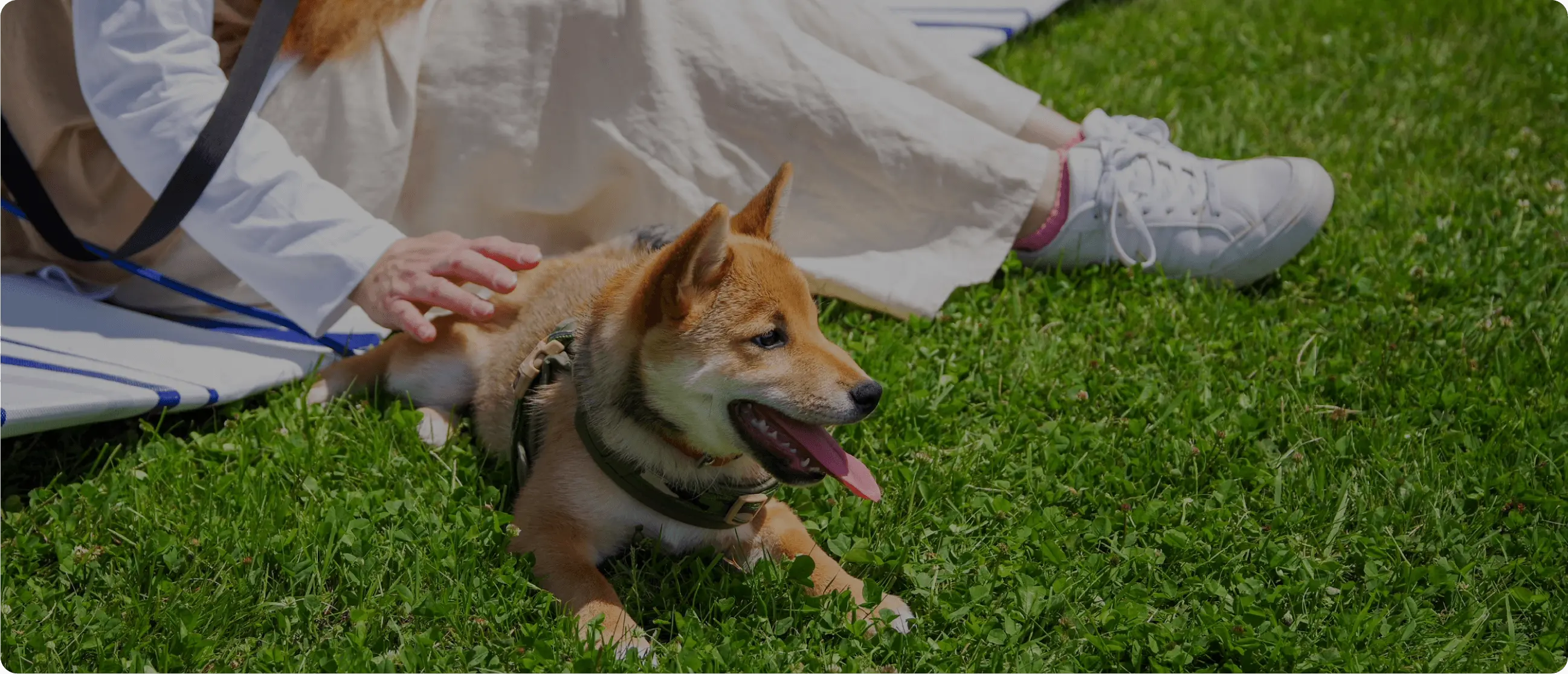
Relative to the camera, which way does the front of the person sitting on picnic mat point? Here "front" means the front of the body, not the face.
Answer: to the viewer's right

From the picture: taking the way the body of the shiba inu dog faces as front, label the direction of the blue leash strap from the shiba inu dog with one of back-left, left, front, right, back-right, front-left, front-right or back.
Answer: back

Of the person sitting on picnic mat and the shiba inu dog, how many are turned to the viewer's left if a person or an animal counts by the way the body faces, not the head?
0

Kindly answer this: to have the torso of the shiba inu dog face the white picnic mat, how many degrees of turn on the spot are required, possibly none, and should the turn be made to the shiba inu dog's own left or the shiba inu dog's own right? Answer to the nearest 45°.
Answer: approximately 180°

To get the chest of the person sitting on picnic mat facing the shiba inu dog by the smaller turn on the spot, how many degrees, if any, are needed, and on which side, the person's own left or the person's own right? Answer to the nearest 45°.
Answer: approximately 90° to the person's own right

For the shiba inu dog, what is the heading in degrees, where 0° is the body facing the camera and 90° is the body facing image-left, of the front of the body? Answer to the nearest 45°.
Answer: approximately 315°

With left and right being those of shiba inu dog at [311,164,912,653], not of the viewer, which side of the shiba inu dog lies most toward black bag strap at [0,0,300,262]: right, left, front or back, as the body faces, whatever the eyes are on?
back
